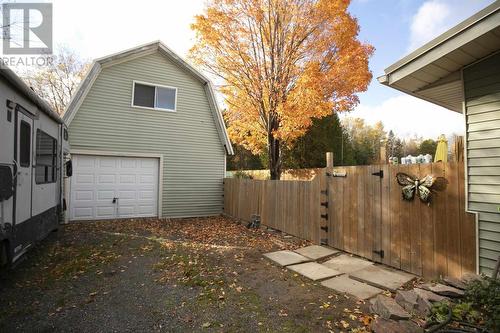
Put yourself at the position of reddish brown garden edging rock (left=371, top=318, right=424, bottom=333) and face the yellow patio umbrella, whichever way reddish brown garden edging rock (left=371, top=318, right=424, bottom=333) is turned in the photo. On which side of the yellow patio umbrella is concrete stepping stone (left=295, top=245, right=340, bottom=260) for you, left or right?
left

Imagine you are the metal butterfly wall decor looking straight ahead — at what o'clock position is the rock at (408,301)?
The rock is roughly at 12 o'clock from the metal butterfly wall decor.

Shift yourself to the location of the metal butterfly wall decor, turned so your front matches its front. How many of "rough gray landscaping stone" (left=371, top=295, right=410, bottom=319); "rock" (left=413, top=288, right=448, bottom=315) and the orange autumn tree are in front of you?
2

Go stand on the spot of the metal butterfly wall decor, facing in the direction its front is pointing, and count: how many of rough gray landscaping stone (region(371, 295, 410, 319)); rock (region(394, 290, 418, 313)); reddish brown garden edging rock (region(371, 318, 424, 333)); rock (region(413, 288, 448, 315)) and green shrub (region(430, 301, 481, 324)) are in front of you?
5

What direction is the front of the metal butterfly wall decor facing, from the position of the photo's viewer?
facing the viewer

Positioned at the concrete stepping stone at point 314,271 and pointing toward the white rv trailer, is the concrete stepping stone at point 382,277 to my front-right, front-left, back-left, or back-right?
back-left

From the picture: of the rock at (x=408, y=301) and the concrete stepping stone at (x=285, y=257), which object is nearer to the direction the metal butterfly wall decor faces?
the rock

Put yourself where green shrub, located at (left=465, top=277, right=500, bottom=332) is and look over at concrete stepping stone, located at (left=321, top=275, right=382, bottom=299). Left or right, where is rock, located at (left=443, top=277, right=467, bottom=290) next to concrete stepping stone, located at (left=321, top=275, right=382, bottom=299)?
right

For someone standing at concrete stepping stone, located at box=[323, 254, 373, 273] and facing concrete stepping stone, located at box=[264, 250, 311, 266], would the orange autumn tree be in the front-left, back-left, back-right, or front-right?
front-right

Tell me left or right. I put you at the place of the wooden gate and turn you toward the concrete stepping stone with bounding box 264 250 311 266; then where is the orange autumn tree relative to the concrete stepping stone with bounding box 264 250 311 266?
right

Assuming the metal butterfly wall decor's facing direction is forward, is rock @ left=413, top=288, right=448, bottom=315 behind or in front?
in front

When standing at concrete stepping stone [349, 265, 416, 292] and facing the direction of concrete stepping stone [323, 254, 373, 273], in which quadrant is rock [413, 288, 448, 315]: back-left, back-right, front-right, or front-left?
back-left

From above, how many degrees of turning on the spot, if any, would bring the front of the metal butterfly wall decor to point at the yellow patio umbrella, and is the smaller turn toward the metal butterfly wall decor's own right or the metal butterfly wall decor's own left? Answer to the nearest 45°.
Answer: approximately 180°

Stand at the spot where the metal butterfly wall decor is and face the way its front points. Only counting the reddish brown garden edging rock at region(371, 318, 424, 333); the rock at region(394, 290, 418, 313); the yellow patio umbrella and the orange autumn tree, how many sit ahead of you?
2

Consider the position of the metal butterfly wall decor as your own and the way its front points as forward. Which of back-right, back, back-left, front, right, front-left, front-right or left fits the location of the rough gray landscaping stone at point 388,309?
front

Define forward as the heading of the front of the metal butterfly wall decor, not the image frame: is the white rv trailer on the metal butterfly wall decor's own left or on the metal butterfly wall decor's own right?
on the metal butterfly wall decor's own right
